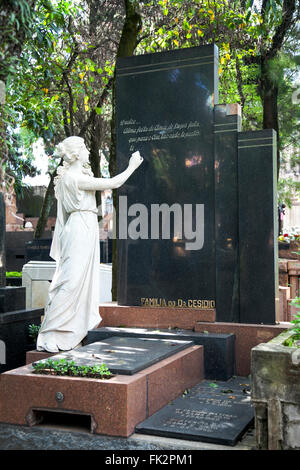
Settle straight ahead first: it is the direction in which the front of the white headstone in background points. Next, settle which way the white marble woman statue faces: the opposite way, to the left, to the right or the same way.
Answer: to the left

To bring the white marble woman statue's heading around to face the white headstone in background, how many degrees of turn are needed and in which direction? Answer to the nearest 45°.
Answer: approximately 90° to its left

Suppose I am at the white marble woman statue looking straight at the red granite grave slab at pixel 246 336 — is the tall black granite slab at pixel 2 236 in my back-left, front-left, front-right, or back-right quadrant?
back-left

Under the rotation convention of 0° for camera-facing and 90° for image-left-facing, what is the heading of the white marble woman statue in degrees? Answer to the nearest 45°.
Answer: approximately 270°

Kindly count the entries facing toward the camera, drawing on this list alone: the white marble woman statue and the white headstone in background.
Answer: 1

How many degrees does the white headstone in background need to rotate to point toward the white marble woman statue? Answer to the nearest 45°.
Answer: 0° — it already faces it

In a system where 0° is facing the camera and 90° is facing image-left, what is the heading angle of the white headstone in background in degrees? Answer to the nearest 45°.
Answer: approximately 0°

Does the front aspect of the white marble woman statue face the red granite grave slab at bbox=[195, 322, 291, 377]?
yes
